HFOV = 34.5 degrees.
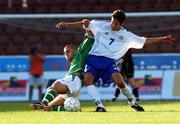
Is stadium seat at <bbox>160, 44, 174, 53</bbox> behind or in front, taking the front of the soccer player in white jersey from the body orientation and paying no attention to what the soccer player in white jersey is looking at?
behind

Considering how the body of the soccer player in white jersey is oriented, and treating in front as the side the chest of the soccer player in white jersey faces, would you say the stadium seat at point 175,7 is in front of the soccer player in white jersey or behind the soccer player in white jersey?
behind

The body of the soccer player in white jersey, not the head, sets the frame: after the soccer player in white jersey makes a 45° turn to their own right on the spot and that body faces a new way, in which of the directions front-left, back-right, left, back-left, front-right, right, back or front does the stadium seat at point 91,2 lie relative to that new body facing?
back-right

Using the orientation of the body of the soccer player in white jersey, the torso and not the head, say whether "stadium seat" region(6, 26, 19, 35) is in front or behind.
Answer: behind
